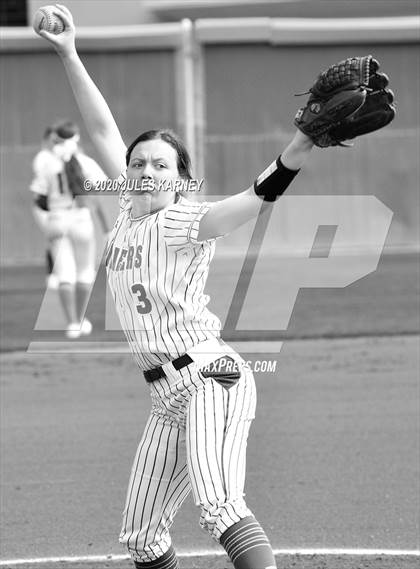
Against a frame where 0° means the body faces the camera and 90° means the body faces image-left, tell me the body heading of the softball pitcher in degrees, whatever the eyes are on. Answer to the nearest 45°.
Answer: approximately 45°

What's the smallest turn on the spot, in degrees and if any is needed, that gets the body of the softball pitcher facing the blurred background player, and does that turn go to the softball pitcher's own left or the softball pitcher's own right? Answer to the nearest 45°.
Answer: approximately 135° to the softball pitcher's own right

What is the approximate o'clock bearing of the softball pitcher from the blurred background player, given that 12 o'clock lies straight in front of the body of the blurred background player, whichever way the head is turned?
The softball pitcher is roughly at 12 o'clock from the blurred background player.

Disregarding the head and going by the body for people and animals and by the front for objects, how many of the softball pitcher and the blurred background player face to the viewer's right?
0

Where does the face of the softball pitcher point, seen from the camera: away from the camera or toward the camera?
toward the camera
